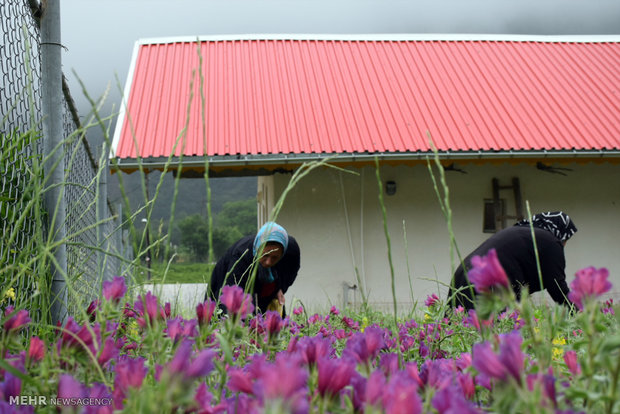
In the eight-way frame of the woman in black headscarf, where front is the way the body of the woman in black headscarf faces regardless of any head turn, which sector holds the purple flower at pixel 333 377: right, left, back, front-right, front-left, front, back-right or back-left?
right

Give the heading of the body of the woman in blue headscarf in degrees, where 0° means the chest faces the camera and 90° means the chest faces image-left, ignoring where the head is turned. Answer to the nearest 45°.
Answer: approximately 315°

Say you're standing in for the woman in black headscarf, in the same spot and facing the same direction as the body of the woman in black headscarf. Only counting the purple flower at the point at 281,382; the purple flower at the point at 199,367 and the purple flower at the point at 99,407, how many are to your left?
0

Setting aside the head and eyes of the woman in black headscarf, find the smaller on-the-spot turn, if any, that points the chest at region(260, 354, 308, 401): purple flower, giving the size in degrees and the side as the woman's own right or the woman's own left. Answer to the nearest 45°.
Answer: approximately 90° to the woman's own right

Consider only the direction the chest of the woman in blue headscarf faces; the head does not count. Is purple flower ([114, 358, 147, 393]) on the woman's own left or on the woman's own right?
on the woman's own right

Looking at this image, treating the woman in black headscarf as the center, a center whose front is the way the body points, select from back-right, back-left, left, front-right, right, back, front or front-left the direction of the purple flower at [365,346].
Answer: right

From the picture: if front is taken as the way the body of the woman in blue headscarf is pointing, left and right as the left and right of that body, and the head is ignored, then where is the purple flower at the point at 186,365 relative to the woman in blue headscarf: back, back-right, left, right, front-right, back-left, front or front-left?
front-right

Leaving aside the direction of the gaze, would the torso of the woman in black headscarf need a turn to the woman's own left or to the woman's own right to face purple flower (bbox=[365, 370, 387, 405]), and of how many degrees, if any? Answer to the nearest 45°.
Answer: approximately 90° to the woman's own right

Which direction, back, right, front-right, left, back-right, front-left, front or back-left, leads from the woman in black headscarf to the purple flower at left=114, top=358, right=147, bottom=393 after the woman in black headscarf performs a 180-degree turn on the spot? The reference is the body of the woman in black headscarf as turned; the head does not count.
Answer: left

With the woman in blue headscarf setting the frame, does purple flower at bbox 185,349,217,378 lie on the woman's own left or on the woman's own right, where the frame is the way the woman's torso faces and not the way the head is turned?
on the woman's own right

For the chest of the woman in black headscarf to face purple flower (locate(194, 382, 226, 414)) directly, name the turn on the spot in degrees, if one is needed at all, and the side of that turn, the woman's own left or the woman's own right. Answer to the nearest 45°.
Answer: approximately 90° to the woman's own right

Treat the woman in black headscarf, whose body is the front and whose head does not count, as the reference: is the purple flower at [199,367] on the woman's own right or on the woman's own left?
on the woman's own right

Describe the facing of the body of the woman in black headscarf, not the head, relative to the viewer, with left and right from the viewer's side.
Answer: facing to the right of the viewer

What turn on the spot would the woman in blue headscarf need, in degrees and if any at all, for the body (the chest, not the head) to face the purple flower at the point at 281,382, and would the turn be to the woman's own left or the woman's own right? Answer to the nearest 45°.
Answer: approximately 45° to the woman's own right

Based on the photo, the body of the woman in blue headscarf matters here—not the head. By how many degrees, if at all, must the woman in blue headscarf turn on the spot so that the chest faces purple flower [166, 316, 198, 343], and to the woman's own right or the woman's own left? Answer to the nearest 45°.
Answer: approximately 45° to the woman's own right
